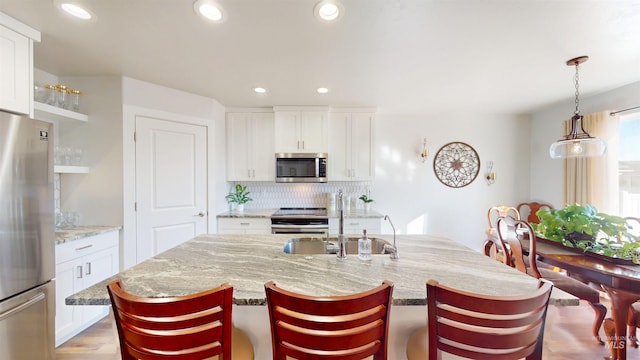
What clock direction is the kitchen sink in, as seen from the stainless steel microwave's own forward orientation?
The kitchen sink is roughly at 12 o'clock from the stainless steel microwave.

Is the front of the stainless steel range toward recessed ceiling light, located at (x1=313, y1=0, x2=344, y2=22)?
yes

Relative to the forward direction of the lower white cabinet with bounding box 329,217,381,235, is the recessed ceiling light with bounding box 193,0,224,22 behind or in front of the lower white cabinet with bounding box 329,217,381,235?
in front

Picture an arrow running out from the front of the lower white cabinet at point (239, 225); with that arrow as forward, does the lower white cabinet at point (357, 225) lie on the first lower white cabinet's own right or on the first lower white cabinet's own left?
on the first lower white cabinet's own left

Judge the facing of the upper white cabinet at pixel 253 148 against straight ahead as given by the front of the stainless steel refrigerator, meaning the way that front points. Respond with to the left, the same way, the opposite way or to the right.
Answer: to the right

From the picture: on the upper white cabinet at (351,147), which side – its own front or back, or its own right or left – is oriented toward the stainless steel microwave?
right

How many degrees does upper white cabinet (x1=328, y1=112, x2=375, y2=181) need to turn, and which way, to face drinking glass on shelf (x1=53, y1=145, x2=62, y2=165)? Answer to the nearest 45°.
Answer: approximately 45° to its right

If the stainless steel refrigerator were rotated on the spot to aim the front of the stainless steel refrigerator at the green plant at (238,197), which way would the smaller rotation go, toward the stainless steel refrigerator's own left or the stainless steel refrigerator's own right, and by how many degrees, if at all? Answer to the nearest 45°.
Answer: approximately 90° to the stainless steel refrigerator's own left

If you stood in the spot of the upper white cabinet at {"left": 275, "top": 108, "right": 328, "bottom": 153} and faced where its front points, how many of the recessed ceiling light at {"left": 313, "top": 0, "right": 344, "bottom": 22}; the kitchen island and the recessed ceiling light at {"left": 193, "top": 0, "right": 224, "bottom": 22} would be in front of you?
3

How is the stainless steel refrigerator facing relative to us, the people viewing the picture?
facing the viewer and to the right of the viewer

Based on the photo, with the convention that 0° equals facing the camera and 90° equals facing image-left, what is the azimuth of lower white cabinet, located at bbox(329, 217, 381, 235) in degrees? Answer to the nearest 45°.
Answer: approximately 0°

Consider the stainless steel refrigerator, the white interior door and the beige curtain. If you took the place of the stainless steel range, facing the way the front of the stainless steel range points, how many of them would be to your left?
1

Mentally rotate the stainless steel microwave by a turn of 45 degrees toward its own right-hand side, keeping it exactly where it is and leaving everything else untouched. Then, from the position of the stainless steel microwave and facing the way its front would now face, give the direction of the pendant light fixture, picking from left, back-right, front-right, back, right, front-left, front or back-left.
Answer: left

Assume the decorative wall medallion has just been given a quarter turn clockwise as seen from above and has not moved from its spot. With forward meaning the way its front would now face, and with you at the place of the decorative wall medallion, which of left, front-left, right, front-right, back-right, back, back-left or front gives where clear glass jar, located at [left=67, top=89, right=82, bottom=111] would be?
front-left

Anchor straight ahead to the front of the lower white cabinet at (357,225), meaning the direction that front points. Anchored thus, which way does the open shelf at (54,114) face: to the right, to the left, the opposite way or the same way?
to the left
